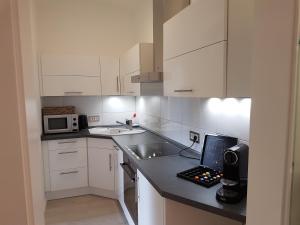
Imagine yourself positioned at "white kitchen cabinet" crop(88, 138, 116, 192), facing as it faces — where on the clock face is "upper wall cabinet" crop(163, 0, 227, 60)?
The upper wall cabinet is roughly at 10 o'clock from the white kitchen cabinet.

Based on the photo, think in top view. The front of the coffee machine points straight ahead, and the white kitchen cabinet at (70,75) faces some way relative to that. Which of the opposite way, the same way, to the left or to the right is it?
to the left

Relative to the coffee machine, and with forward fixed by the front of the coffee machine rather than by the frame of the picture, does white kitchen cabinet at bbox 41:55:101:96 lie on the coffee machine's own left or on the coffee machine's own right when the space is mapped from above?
on the coffee machine's own right

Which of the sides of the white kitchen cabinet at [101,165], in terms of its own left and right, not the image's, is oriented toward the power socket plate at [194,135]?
left

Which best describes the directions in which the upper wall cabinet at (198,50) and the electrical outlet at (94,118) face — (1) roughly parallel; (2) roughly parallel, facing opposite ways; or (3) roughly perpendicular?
roughly perpendicular

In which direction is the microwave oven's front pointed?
toward the camera

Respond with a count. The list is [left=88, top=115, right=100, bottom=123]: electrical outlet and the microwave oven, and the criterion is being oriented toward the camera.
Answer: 2

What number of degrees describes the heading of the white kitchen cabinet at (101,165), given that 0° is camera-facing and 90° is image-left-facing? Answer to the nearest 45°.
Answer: approximately 45°

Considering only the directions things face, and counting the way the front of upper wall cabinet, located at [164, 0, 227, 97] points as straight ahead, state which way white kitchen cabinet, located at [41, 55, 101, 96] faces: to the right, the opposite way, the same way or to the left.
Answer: to the left

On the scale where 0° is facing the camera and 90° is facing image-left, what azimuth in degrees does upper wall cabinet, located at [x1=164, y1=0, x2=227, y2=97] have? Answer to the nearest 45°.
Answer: approximately 45°

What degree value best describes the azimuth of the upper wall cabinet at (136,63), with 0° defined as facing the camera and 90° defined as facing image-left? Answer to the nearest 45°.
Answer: approximately 45°

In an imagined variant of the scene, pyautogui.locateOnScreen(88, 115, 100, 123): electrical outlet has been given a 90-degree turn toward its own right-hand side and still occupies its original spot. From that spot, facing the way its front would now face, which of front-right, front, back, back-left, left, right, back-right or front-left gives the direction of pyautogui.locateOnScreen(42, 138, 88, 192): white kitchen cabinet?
front-left

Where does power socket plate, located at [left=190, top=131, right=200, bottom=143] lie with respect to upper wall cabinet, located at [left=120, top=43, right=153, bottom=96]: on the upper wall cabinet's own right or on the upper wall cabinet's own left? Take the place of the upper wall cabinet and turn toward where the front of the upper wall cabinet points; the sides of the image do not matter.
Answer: on the upper wall cabinet's own left

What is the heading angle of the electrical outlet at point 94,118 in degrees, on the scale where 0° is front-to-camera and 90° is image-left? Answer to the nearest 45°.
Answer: approximately 0°

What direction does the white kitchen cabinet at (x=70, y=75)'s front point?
toward the camera
